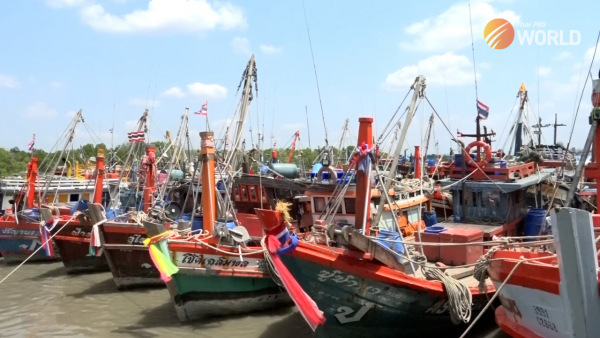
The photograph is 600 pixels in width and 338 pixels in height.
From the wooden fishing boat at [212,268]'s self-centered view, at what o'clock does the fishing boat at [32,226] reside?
The fishing boat is roughly at 3 o'clock from the wooden fishing boat.

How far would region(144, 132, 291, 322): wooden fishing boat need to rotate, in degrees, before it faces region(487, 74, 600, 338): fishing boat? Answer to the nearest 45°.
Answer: approximately 90° to its left

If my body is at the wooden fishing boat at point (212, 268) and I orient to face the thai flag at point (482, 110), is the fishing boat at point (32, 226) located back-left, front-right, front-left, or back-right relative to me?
back-left

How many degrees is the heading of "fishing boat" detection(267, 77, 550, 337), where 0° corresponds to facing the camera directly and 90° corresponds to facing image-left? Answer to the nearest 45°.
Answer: approximately 45°

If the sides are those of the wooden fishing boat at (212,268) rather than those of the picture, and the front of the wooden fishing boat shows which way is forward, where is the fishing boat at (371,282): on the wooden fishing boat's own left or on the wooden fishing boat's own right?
on the wooden fishing boat's own left

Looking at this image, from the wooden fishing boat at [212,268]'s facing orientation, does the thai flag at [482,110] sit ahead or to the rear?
to the rear
